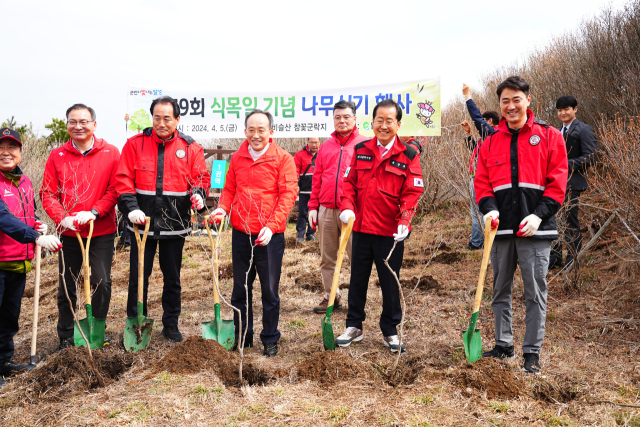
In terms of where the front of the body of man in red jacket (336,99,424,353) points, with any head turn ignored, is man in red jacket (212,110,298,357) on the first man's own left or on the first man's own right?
on the first man's own right

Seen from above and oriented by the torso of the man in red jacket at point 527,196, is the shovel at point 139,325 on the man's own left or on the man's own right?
on the man's own right

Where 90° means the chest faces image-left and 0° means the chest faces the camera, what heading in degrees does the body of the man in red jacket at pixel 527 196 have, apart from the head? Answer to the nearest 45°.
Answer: approximately 0°

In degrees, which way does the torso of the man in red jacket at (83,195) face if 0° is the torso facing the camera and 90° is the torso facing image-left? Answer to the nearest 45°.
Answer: approximately 0°

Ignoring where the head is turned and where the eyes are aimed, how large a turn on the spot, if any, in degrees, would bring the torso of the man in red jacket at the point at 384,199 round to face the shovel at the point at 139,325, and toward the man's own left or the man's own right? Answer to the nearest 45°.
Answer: approximately 90° to the man's own right

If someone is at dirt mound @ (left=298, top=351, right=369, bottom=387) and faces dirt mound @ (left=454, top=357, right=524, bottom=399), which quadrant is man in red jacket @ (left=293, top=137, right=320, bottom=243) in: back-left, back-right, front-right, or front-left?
back-left

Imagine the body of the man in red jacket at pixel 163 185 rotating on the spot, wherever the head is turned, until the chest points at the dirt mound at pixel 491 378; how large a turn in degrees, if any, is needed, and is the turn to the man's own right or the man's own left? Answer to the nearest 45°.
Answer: approximately 45° to the man's own left

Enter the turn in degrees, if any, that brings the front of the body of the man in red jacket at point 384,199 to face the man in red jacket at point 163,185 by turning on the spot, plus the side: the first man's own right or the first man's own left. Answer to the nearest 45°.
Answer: approximately 90° to the first man's own right
